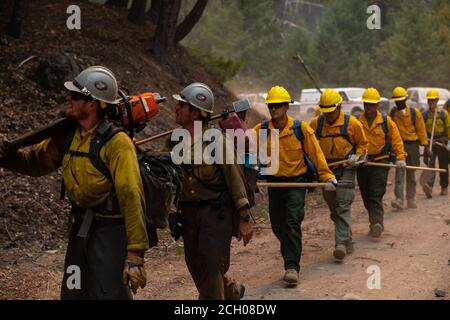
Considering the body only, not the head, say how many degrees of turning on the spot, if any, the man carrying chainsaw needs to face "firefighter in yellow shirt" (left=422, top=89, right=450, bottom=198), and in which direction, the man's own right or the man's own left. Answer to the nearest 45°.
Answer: approximately 180°

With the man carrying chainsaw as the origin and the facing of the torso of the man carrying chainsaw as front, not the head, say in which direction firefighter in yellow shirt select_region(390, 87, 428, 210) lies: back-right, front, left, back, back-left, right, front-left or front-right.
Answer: back

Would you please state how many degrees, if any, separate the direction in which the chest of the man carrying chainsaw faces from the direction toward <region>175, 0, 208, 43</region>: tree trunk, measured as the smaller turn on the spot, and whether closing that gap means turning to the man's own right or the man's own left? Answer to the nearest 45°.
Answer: approximately 135° to the man's own right

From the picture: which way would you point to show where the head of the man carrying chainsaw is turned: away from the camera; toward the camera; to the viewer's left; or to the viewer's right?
to the viewer's left

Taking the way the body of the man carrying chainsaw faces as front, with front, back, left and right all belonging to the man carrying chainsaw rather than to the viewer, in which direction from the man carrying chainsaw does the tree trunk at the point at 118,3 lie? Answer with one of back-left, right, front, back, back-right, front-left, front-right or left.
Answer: back-right

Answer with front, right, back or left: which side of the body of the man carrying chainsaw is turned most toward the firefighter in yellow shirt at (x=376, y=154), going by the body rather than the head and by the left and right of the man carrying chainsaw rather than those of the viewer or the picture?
back

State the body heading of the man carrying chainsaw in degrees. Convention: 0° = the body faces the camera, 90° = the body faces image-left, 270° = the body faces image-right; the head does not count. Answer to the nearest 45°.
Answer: approximately 45°
